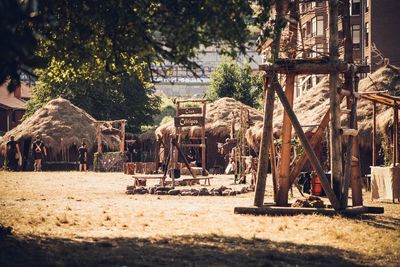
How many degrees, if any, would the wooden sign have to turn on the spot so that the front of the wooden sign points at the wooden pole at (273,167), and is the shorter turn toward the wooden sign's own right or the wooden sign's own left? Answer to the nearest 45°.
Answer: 0° — it already faces it

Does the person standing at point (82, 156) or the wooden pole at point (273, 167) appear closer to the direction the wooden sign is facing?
the wooden pole

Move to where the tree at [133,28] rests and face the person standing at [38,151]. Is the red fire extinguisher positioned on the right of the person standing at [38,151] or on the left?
right

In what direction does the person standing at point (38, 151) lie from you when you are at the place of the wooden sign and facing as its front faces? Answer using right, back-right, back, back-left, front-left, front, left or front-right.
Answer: back-right

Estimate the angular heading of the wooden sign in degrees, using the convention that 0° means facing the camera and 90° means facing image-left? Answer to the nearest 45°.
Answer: approximately 0°

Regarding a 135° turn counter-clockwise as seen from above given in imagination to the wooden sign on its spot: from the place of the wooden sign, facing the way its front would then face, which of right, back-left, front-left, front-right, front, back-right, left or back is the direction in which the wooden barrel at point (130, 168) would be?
left

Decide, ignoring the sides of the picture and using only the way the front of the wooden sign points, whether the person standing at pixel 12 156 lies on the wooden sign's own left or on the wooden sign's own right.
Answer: on the wooden sign's own right
